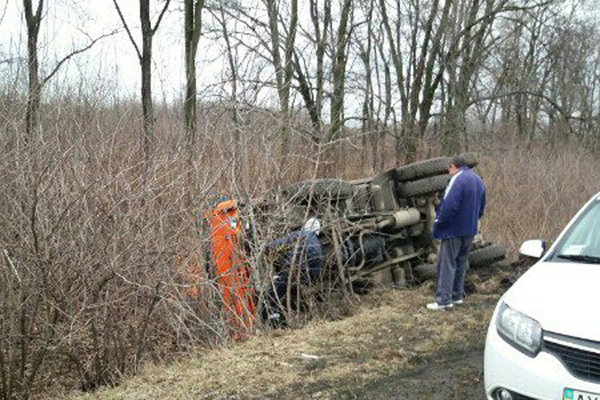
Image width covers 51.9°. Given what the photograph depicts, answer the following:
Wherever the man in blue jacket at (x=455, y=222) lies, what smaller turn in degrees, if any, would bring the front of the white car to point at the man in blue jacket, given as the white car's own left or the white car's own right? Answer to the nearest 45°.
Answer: approximately 135° to the white car's own right

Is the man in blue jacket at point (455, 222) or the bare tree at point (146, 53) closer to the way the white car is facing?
the bare tree

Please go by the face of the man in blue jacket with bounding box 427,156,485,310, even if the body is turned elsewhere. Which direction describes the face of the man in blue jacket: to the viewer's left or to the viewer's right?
to the viewer's left

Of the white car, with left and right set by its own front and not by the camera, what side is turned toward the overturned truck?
right

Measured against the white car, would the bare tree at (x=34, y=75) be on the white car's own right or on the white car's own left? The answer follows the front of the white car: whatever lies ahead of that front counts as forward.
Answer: on the white car's own right

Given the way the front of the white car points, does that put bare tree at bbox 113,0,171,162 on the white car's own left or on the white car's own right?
on the white car's own right

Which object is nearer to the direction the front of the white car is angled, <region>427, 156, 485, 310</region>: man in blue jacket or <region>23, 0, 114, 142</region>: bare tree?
the bare tree

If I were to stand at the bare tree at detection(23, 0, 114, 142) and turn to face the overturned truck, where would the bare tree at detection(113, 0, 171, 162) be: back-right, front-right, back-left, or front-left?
front-left

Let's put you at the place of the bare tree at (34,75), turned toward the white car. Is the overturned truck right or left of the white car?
left
